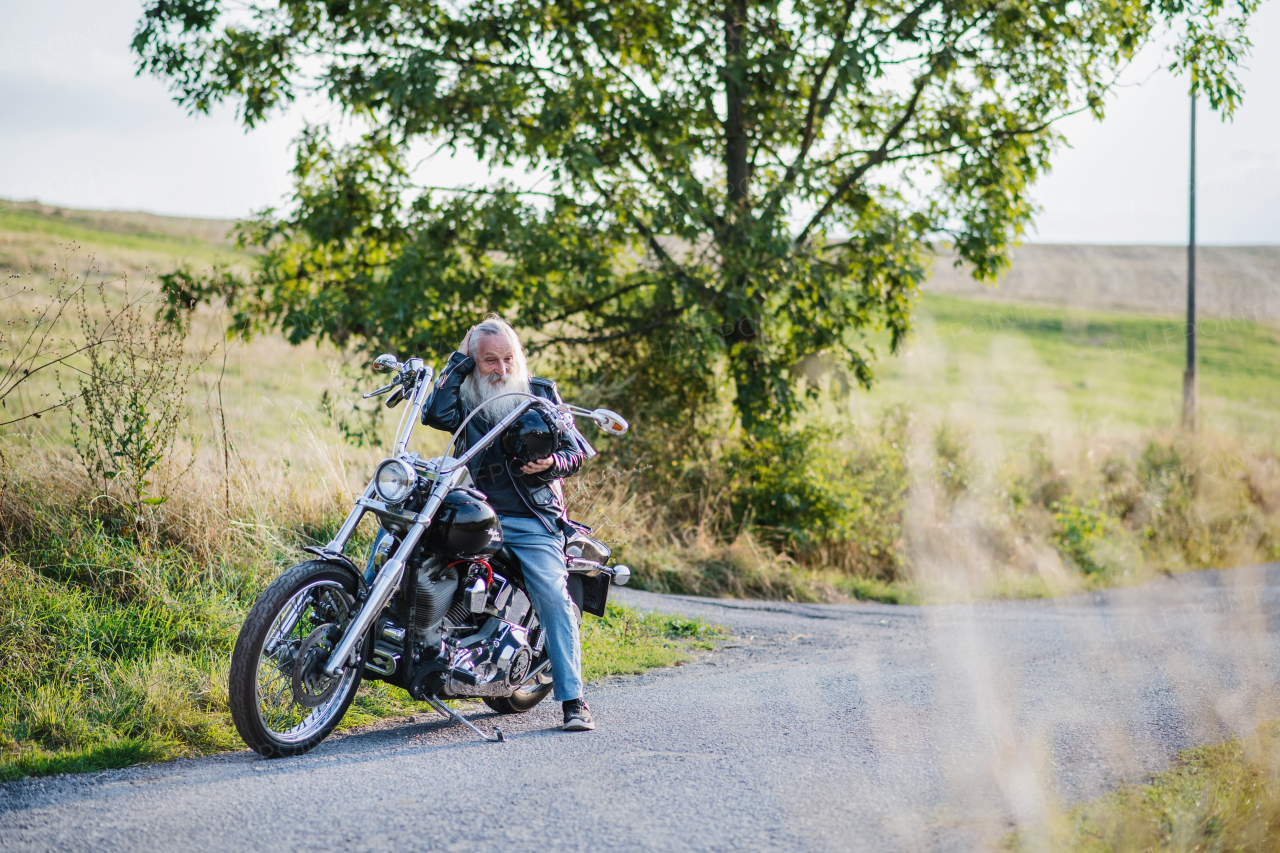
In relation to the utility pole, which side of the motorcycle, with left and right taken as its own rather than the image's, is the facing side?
back

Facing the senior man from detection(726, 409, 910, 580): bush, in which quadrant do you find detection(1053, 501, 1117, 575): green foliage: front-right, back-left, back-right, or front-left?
back-left

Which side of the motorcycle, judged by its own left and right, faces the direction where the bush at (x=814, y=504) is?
back

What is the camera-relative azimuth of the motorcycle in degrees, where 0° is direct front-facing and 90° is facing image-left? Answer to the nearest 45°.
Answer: approximately 45°

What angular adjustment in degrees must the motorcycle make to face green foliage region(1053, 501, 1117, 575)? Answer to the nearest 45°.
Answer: approximately 180°

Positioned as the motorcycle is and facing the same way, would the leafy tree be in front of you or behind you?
behind
